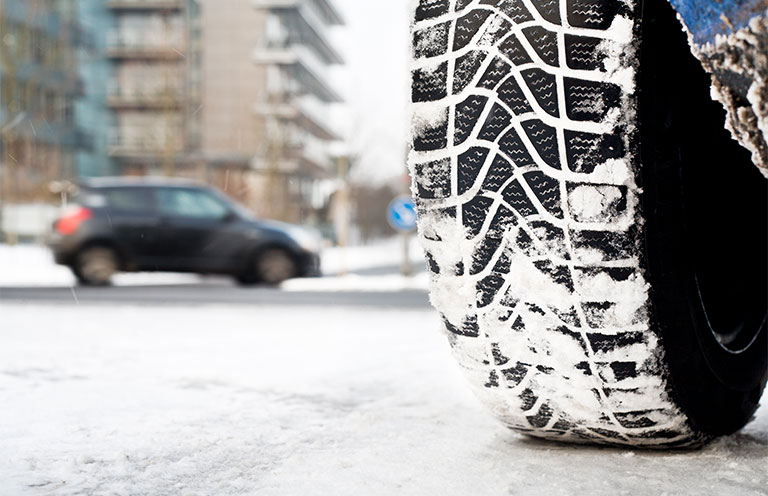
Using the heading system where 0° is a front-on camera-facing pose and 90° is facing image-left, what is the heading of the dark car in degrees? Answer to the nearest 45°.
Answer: approximately 270°

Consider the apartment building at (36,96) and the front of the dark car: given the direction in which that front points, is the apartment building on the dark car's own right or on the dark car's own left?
on the dark car's own left

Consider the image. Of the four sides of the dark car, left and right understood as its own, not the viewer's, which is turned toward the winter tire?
right
